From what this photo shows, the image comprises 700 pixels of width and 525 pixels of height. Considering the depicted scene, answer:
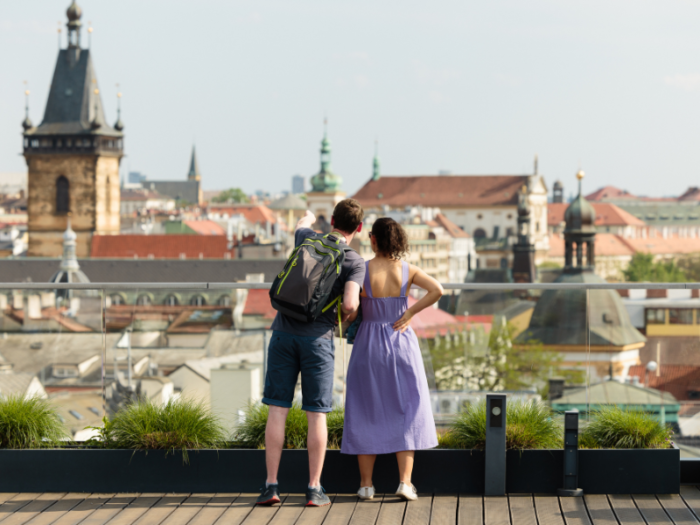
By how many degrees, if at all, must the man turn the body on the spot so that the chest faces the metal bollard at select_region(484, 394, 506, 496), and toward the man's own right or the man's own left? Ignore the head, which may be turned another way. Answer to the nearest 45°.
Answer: approximately 90° to the man's own right

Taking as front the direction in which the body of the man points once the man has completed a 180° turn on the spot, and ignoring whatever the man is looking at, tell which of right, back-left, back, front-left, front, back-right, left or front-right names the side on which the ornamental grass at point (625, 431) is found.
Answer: left

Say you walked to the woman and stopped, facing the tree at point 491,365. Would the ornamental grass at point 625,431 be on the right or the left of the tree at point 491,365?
right

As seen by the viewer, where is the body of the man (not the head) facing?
away from the camera

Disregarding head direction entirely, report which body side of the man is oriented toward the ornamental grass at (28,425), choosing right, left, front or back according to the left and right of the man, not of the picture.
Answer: left

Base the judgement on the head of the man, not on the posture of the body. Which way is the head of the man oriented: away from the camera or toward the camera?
away from the camera

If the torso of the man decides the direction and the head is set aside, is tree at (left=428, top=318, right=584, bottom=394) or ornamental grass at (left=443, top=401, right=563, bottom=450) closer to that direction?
the tree
